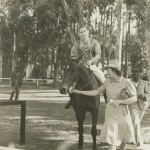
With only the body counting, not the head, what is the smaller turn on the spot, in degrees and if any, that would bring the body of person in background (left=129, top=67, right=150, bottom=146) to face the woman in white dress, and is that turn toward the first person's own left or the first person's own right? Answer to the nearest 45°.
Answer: approximately 45° to the first person's own left

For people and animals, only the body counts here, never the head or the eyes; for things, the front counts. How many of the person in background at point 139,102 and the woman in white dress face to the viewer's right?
0

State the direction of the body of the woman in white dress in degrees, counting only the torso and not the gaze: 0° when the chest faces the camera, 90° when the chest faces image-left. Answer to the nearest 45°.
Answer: approximately 45°

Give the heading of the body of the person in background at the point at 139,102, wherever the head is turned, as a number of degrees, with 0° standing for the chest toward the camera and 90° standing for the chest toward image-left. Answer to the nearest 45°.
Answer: approximately 45°

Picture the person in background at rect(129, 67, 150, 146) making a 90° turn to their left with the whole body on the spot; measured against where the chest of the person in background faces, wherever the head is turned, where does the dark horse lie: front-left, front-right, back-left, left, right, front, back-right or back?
back-right

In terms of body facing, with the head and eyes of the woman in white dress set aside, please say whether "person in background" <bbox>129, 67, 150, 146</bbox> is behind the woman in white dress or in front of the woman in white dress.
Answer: behind

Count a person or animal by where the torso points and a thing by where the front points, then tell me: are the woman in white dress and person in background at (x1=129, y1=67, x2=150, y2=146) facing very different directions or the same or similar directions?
same or similar directions
